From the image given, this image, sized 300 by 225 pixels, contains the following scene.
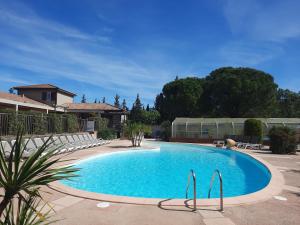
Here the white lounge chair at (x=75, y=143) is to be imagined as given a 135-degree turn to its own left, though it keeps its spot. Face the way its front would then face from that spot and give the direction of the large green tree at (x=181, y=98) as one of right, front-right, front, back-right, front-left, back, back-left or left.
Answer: front-right

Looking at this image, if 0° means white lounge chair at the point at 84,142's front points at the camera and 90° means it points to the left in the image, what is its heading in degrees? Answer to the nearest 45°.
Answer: approximately 315°

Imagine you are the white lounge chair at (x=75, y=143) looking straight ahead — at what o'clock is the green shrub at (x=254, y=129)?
The green shrub is roughly at 10 o'clock from the white lounge chair.

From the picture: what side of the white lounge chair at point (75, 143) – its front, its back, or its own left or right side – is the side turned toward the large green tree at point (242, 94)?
left

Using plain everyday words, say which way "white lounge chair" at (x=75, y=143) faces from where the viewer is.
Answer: facing the viewer and to the right of the viewer

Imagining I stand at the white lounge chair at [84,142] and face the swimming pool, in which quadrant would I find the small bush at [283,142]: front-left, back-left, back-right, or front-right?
front-left

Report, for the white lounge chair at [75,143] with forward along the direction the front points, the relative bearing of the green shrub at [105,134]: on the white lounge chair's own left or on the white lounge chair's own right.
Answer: on the white lounge chair's own left

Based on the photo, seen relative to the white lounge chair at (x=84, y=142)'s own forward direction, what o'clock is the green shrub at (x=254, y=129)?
The green shrub is roughly at 10 o'clock from the white lounge chair.

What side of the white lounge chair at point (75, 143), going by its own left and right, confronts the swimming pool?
front

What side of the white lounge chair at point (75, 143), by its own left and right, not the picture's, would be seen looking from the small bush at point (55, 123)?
back

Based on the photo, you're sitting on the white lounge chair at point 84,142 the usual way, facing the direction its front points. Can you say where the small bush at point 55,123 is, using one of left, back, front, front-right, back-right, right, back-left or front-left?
back

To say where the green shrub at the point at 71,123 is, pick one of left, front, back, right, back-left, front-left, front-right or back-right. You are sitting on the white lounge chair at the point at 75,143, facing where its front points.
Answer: back-left

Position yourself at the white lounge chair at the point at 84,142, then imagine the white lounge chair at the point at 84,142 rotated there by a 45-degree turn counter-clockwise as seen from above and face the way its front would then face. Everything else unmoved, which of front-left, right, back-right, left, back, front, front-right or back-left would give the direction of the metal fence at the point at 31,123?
back
